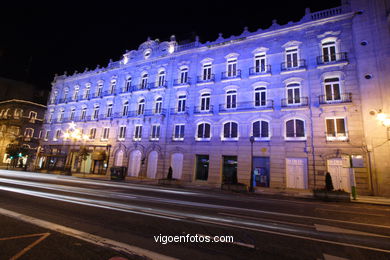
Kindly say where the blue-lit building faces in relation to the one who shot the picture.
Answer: facing the viewer and to the left of the viewer
